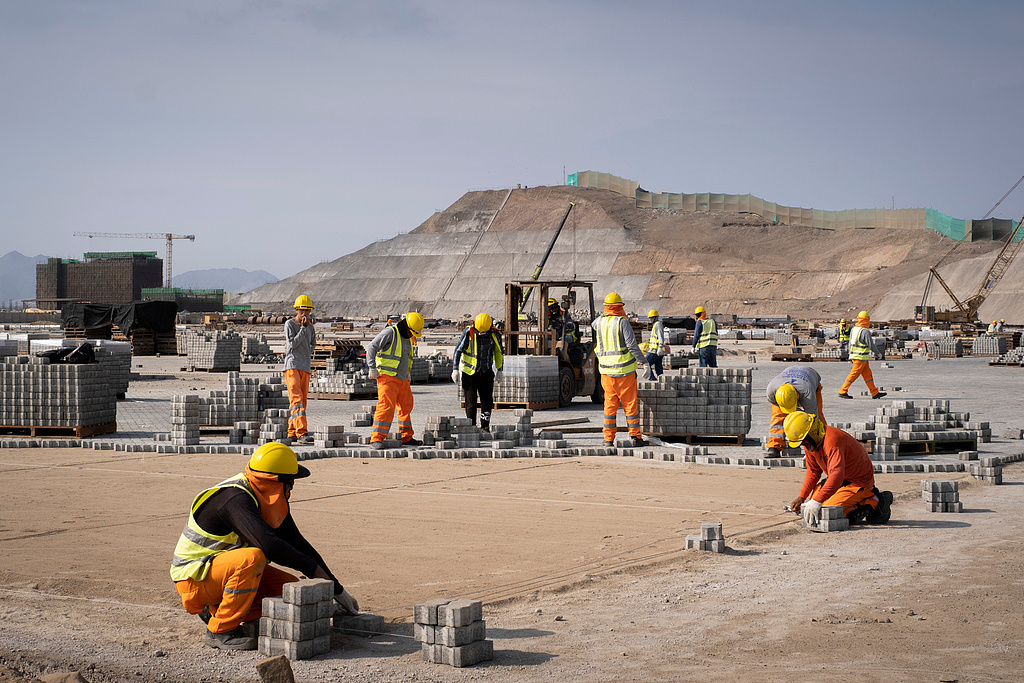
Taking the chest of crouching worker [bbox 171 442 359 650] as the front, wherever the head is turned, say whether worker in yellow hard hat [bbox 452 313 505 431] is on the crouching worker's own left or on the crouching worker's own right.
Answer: on the crouching worker's own left

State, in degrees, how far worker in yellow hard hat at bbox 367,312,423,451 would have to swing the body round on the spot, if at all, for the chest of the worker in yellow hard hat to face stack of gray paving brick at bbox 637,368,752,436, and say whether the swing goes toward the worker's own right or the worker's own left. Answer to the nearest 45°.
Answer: approximately 45° to the worker's own left

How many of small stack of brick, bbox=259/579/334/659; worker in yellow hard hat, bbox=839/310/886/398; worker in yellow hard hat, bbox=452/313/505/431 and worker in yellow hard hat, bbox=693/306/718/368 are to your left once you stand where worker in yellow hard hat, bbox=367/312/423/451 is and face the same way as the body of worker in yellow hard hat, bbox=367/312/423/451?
3

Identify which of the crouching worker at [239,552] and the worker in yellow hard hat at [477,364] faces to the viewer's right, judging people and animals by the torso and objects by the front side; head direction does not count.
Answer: the crouching worker

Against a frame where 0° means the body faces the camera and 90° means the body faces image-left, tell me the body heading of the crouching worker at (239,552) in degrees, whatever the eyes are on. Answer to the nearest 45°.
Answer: approximately 270°

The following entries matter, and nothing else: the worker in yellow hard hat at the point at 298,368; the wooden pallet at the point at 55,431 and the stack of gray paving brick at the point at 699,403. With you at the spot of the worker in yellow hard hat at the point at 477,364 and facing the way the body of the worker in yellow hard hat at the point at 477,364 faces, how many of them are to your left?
1

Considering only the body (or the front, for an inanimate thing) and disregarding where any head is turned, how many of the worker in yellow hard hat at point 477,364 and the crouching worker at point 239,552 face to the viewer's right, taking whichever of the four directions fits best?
1

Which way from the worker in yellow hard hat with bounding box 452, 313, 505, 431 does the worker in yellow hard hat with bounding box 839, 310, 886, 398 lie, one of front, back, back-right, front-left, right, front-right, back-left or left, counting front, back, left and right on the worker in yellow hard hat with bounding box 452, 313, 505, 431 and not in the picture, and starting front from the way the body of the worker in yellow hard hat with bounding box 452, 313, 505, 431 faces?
back-left

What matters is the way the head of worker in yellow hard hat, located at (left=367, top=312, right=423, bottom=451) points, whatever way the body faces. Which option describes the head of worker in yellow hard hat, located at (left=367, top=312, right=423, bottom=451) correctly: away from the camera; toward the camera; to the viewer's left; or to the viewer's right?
to the viewer's right

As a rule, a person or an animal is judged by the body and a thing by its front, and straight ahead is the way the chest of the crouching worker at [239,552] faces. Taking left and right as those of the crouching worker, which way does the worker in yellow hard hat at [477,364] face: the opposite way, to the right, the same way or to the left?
to the right

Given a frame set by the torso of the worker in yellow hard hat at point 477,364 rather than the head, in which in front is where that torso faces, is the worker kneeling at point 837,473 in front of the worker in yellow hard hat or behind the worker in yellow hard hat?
in front

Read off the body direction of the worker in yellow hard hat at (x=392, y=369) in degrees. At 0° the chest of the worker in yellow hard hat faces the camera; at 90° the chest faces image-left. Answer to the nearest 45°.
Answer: approximately 315°

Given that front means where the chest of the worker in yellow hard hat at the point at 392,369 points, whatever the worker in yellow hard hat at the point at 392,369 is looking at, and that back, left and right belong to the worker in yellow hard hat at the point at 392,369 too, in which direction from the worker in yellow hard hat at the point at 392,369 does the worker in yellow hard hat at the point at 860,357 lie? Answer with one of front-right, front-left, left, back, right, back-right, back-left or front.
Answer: left

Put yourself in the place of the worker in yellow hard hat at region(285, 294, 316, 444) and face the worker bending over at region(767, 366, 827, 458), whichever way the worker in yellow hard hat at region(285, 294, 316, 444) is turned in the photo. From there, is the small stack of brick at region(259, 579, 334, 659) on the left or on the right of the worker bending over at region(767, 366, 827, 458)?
right

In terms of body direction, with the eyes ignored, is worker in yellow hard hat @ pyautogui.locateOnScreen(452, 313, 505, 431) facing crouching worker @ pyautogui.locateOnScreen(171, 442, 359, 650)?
yes

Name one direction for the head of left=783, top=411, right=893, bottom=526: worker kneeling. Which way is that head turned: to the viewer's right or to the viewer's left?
to the viewer's left
